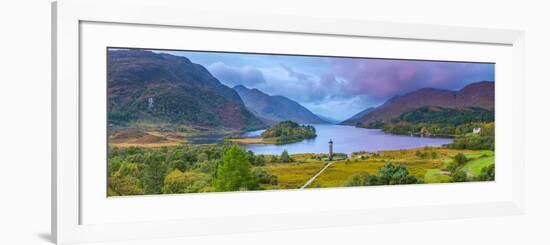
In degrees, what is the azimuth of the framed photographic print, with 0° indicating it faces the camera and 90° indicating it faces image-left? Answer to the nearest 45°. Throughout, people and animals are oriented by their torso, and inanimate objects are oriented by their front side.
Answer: approximately 315°
